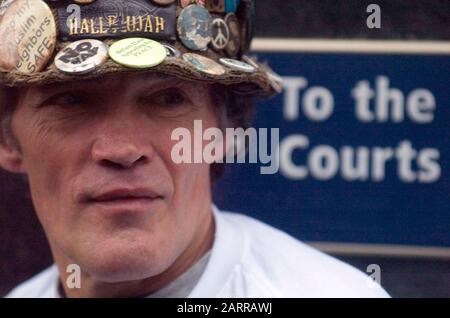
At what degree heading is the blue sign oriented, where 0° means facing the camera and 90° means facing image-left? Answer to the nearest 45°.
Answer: approximately 0°

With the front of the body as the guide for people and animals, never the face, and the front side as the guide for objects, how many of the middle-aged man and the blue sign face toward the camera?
2

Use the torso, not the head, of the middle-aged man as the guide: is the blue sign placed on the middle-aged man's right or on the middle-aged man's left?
on the middle-aged man's left

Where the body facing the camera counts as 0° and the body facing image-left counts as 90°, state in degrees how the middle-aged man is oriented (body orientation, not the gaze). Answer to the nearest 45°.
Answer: approximately 0°
